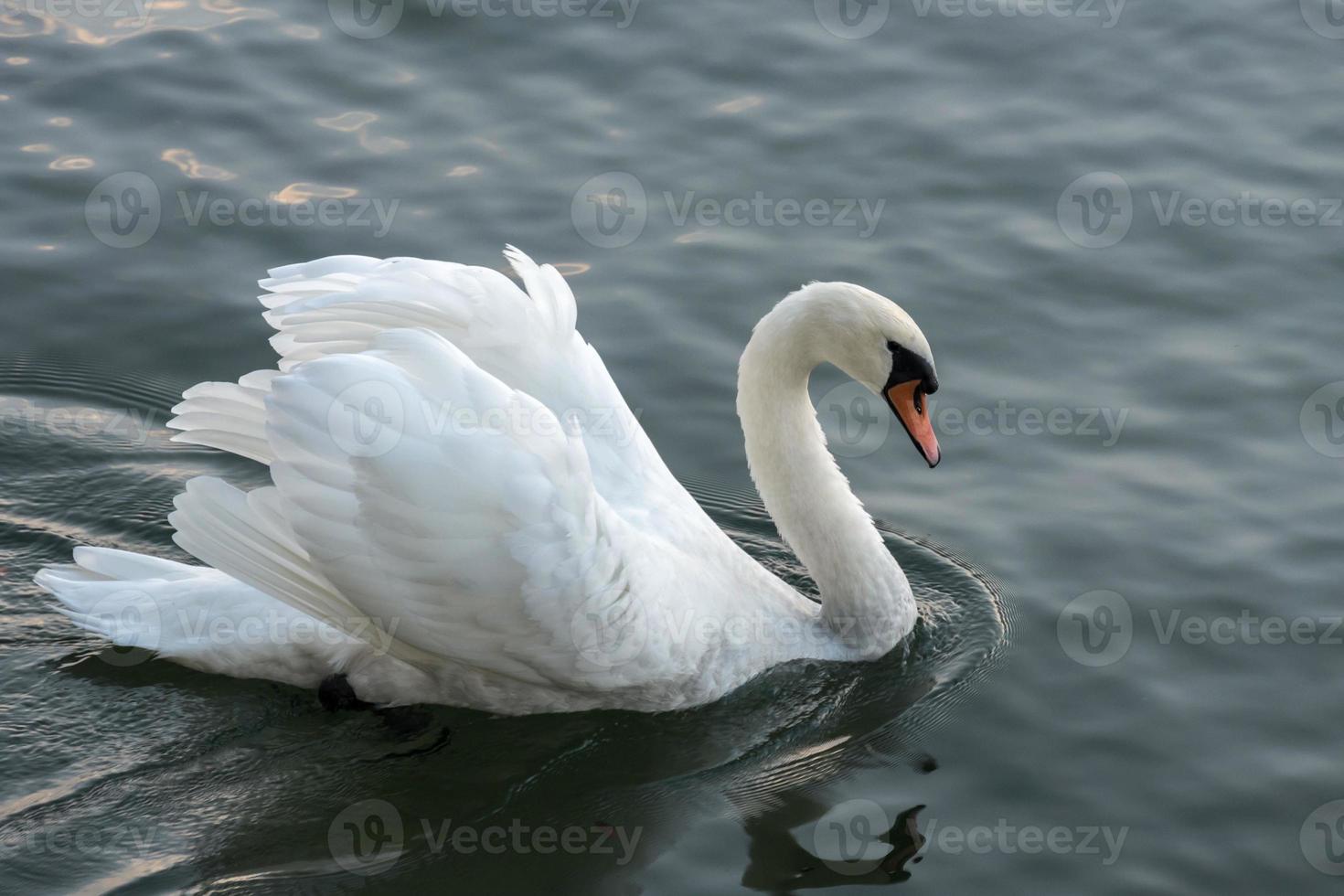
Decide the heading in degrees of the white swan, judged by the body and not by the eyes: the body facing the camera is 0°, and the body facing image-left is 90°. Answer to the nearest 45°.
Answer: approximately 270°
